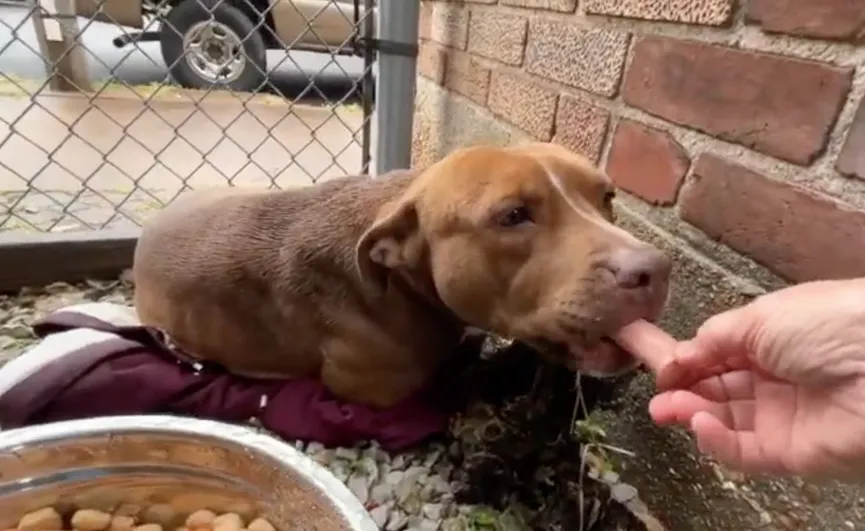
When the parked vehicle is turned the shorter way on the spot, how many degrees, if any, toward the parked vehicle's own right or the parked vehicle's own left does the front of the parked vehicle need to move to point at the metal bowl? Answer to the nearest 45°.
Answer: approximately 90° to the parked vehicle's own right

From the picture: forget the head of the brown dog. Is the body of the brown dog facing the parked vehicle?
no

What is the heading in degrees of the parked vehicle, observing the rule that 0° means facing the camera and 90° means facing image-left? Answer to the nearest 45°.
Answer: approximately 270°

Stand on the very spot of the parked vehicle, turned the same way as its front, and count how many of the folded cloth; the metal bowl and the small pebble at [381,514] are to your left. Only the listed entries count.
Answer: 0

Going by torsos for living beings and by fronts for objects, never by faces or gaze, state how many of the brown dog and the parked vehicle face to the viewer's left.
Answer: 0

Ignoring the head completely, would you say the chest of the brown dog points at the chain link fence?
no

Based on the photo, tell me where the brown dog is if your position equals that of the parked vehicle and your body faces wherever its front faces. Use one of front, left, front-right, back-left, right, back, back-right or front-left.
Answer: right

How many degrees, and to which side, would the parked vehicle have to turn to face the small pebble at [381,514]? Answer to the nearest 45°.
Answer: approximately 90° to its right

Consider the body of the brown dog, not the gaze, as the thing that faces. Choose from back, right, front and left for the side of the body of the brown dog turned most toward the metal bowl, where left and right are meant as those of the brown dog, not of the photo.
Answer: right

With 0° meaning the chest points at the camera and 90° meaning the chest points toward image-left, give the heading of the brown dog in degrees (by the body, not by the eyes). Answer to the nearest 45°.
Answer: approximately 315°

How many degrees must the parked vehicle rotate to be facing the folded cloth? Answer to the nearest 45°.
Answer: approximately 90° to its right

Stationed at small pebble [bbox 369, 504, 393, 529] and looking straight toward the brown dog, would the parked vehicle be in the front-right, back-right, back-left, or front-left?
front-left
